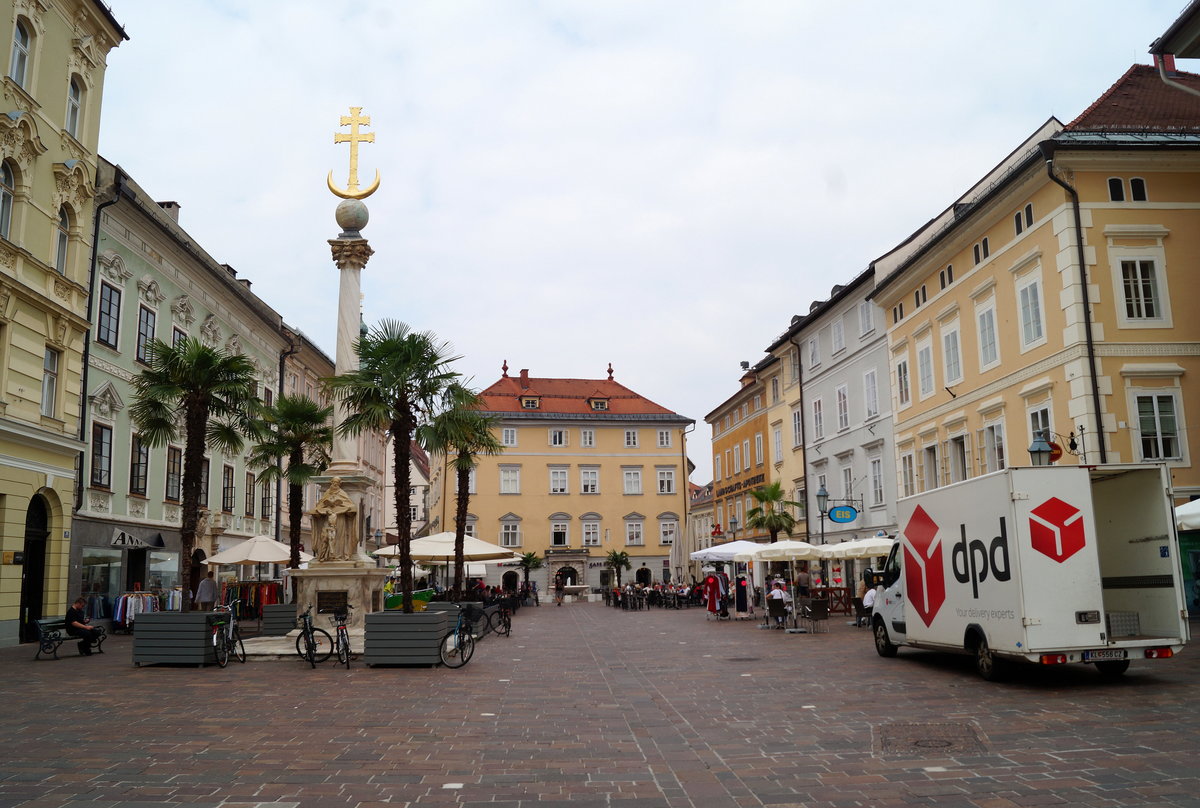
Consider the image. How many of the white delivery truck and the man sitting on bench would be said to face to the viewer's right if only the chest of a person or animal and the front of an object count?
1

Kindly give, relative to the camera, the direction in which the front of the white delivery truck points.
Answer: facing away from the viewer and to the left of the viewer

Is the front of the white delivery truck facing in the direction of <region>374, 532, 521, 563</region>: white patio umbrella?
yes

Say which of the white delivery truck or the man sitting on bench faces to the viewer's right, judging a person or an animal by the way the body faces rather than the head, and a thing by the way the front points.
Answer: the man sitting on bench

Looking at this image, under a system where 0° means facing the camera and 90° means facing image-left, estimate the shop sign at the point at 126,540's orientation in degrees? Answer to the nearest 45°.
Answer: approximately 315°

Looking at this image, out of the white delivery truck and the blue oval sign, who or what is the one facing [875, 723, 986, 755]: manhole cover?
the blue oval sign

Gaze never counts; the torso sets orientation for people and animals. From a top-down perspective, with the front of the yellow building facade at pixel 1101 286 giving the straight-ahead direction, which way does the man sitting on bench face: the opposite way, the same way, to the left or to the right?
the opposite way

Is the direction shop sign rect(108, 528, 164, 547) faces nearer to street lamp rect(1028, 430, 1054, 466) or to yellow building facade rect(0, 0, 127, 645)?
the street lamp

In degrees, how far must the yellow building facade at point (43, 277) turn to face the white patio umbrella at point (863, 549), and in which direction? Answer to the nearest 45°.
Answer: approximately 45° to its left

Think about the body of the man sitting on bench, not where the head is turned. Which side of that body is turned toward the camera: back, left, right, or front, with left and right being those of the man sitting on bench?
right
